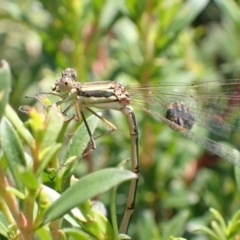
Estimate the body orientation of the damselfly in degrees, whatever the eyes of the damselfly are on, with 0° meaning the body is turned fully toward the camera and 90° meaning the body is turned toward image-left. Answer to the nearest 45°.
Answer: approximately 90°

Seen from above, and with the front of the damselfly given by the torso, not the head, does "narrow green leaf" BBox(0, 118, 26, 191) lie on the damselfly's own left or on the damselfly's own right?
on the damselfly's own left
